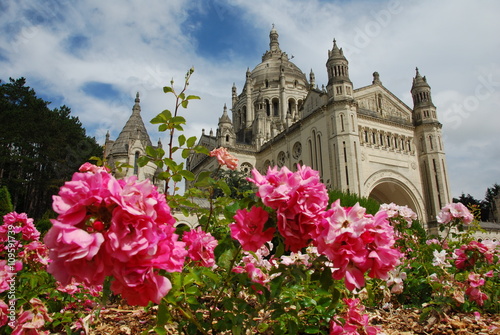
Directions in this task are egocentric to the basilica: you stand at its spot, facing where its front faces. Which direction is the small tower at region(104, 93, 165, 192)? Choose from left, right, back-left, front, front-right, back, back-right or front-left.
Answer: back-right

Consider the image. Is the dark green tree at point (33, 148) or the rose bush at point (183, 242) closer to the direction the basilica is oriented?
the rose bush

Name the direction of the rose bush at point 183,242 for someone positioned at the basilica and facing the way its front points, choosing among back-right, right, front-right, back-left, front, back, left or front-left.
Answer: front-right

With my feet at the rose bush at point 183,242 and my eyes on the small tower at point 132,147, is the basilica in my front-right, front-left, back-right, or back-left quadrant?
front-right

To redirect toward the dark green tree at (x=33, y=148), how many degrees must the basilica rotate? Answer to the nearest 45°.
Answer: approximately 135° to its right

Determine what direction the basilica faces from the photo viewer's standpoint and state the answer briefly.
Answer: facing the viewer and to the right of the viewer

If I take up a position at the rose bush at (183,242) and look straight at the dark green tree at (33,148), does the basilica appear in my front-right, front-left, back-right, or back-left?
front-right
